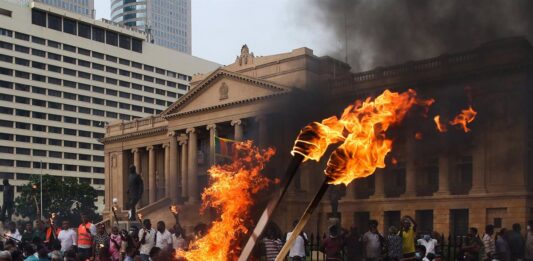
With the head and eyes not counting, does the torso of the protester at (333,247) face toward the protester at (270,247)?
no

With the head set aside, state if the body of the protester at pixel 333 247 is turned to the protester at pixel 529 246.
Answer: no

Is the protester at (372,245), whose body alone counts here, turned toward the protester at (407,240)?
no

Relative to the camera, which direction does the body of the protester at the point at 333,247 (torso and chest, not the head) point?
away from the camera

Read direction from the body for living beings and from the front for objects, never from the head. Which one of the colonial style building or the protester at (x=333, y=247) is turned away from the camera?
the protester

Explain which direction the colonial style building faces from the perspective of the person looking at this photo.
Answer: facing the viewer and to the left of the viewer

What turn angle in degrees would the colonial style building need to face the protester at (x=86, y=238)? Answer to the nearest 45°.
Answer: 0° — it already faces them

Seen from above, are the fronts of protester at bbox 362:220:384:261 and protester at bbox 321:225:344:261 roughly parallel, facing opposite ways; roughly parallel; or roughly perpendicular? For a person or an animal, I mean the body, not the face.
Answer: roughly parallel

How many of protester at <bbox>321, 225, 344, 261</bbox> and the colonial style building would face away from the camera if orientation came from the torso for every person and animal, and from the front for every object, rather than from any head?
1
